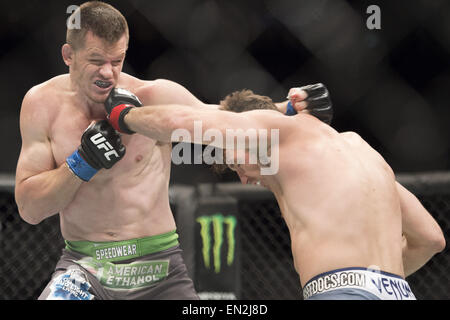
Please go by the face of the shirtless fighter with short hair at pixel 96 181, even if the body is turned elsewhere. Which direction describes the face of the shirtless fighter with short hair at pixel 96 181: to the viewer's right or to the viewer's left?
to the viewer's right

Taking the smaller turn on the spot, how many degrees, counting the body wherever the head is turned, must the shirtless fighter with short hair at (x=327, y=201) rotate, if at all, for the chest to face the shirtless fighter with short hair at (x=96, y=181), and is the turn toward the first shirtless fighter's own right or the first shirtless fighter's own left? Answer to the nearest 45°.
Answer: approximately 45° to the first shirtless fighter's own left

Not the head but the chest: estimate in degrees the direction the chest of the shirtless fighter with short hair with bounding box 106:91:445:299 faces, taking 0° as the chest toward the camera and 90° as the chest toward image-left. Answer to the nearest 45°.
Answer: approximately 135°
